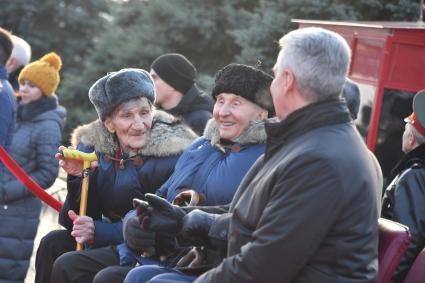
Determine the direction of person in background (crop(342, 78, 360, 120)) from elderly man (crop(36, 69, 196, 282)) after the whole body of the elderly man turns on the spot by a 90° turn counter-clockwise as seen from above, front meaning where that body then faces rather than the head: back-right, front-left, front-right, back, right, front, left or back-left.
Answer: front-left

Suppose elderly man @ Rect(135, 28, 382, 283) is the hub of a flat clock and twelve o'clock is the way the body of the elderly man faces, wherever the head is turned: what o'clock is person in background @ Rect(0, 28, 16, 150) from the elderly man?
The person in background is roughly at 12 o'clock from the elderly man.

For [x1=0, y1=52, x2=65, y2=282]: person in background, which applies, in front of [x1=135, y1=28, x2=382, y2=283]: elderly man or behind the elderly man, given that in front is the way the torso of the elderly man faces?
in front

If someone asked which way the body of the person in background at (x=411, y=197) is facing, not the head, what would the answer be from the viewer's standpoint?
to the viewer's left

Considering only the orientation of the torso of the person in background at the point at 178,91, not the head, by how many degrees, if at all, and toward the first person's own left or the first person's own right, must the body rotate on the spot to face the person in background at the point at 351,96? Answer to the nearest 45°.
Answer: approximately 135° to the first person's own left

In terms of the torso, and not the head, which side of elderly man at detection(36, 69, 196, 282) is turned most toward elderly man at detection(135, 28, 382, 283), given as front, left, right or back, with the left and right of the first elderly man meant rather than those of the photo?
left

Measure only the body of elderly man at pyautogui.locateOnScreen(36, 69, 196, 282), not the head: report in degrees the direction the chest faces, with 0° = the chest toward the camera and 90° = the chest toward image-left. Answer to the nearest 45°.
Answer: approximately 45°

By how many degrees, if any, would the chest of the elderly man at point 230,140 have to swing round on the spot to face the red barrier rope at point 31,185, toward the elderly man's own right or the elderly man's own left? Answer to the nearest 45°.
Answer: approximately 90° to the elderly man's own right

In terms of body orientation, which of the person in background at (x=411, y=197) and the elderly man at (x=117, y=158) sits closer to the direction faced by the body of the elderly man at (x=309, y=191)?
the elderly man at (x=117, y=158)

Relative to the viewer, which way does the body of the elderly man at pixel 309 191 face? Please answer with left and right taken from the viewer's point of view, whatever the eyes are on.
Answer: facing away from the viewer and to the left of the viewer

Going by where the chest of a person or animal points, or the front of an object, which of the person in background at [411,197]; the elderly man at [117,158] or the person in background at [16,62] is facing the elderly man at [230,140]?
the person in background at [411,197]
